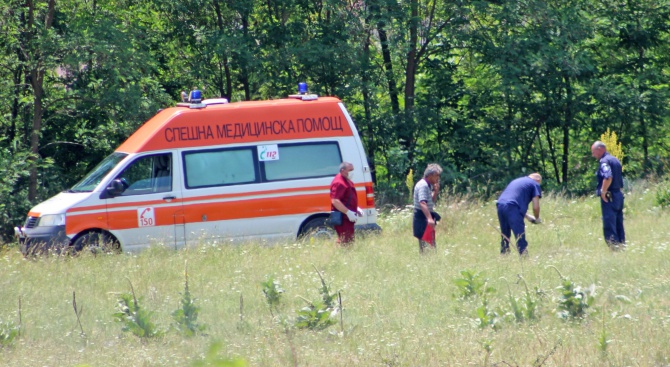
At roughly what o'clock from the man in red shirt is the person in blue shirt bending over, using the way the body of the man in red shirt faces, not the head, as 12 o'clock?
The person in blue shirt bending over is roughly at 11 o'clock from the man in red shirt.

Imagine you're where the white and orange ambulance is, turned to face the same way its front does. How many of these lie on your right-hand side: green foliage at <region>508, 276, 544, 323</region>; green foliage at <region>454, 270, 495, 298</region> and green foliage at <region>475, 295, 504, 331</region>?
0

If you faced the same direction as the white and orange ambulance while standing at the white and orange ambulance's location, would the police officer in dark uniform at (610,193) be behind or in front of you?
behind

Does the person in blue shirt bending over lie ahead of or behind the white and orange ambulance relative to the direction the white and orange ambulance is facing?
behind

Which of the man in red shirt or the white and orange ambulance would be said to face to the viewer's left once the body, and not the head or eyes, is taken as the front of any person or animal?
the white and orange ambulance

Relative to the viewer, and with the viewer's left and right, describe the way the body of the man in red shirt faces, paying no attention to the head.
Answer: facing the viewer and to the right of the viewer

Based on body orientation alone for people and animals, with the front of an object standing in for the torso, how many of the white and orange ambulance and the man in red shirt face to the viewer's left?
1

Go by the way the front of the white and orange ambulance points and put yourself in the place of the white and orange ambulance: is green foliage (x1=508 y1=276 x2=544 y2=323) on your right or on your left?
on your left

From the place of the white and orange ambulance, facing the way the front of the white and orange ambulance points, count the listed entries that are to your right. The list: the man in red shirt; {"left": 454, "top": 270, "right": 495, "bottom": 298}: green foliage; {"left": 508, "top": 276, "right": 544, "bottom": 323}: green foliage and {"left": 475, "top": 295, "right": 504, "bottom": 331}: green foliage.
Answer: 0

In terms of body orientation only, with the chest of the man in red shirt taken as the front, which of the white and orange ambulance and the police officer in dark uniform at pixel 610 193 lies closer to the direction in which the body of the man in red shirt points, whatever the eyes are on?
the police officer in dark uniform

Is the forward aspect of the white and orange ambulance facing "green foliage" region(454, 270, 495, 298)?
no

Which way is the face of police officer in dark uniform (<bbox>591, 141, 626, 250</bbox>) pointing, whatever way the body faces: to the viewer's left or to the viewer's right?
to the viewer's left

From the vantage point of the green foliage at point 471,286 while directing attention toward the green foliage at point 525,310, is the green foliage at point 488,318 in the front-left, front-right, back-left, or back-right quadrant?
front-right

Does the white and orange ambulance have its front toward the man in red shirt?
no

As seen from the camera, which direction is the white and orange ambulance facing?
to the viewer's left

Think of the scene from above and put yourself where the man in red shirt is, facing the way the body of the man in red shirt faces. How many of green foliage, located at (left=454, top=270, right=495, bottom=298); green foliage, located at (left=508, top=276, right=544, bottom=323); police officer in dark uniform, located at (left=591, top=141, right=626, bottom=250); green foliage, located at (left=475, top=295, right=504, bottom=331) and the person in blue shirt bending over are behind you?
0
